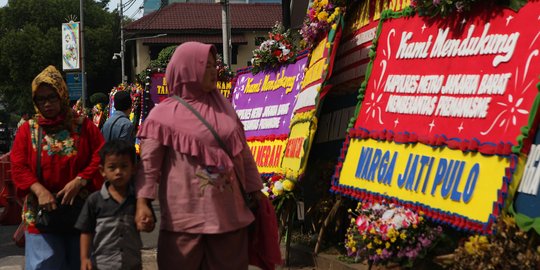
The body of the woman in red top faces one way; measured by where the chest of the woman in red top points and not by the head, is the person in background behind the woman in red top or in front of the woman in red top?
behind

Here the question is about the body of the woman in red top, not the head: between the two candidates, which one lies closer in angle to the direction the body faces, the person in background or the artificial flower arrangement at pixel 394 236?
the artificial flower arrangement

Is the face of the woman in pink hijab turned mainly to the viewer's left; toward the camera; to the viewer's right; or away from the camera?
to the viewer's right

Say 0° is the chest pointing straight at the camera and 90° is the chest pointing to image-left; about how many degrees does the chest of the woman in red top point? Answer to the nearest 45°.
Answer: approximately 0°

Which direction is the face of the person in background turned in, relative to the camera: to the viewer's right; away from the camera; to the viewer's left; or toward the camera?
away from the camera
